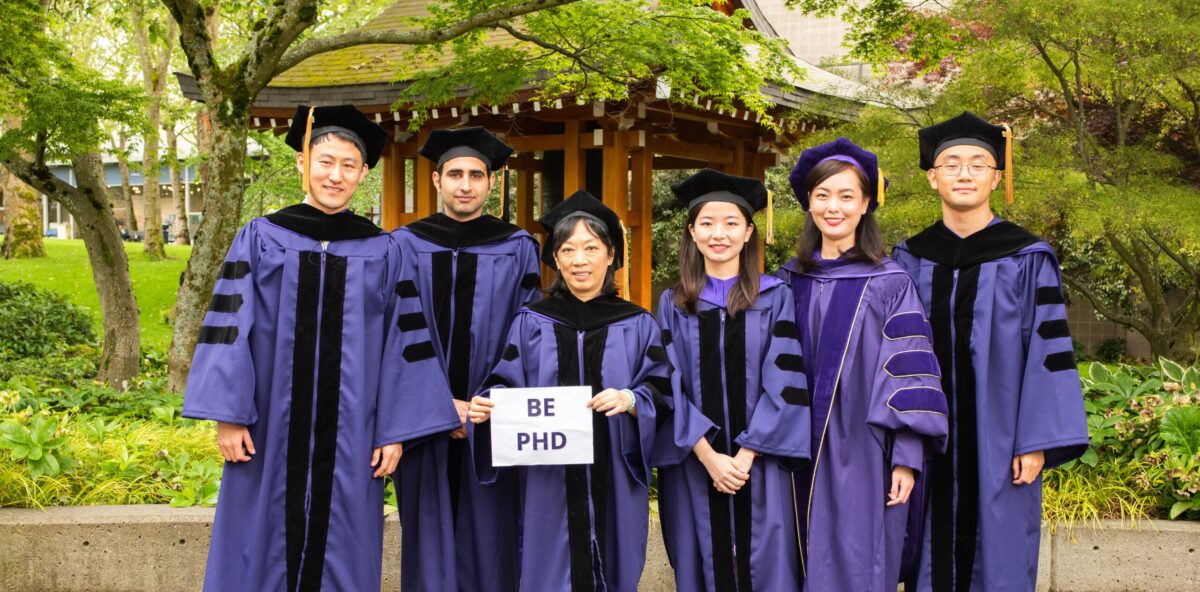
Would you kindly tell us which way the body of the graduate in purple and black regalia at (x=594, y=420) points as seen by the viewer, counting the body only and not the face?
toward the camera

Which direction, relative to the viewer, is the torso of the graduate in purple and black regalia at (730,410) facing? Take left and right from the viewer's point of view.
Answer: facing the viewer

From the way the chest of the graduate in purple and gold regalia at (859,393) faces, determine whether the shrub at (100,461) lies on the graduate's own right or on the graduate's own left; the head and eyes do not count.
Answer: on the graduate's own right

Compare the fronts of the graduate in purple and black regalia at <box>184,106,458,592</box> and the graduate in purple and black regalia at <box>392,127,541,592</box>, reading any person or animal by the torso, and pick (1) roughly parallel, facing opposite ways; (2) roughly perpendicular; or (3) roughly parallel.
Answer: roughly parallel

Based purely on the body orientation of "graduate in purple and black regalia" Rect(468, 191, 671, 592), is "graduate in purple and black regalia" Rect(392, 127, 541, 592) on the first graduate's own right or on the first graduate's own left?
on the first graduate's own right

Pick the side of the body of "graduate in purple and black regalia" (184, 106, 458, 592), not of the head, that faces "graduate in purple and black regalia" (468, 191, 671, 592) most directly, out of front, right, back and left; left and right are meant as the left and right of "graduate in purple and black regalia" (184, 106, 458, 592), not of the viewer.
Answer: left

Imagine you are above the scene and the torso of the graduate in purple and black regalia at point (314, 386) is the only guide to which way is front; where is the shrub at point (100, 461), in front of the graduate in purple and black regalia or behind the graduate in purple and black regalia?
behind

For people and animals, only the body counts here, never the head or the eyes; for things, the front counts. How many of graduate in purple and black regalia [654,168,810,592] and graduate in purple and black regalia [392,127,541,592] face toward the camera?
2

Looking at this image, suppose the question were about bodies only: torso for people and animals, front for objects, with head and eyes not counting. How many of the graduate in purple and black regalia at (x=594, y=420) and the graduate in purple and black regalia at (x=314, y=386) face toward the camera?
2

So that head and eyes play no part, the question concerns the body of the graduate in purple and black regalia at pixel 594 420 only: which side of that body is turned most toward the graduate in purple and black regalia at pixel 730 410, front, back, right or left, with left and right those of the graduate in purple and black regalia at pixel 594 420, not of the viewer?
left

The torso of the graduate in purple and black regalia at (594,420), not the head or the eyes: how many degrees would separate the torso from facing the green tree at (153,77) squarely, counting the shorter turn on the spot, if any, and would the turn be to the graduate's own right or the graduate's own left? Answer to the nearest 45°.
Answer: approximately 135° to the graduate's own right

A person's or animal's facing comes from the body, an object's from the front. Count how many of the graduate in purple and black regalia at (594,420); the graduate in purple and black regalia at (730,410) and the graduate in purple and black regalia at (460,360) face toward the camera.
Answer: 3

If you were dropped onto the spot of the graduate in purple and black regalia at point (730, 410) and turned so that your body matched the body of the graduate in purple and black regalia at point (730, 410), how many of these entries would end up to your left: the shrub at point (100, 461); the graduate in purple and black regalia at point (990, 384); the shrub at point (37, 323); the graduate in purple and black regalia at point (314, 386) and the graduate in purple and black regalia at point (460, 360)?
1

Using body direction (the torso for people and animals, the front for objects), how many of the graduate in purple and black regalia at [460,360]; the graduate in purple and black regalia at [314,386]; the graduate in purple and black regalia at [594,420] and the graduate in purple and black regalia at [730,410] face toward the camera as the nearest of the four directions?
4

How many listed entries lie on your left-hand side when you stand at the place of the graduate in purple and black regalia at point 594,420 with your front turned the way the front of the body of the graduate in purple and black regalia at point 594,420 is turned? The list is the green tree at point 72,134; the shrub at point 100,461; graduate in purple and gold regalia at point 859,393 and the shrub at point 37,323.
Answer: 1

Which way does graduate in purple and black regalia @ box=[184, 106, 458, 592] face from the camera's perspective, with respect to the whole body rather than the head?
toward the camera
